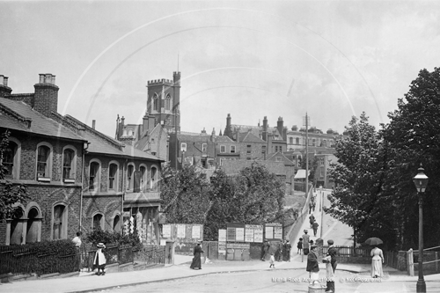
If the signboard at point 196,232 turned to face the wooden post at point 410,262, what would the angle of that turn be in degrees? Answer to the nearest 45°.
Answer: approximately 45° to its left

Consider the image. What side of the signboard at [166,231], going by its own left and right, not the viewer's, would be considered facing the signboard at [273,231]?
left

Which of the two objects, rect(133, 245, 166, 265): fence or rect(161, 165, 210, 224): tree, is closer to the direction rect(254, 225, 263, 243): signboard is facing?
the fence

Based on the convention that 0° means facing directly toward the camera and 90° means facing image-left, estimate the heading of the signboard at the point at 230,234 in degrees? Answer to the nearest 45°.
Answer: approximately 0°

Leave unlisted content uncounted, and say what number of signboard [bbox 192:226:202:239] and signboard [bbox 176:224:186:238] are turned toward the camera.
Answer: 2

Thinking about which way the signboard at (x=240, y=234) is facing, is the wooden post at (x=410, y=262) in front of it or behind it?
in front

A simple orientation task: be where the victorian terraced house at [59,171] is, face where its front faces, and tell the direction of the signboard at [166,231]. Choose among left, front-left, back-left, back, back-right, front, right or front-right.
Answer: left

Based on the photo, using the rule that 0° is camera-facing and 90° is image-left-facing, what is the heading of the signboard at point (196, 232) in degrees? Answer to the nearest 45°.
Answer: approximately 0°

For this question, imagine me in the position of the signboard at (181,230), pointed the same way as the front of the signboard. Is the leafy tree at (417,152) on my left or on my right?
on my left

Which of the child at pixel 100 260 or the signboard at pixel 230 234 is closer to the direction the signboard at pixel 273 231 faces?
the child
